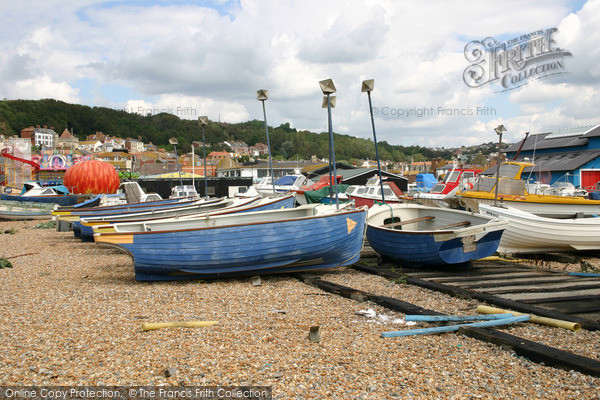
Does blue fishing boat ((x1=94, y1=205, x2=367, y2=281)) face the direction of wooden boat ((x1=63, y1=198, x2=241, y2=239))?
no

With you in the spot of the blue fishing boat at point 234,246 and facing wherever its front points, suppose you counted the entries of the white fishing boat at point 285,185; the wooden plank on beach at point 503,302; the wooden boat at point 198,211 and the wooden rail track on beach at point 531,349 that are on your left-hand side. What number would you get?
2

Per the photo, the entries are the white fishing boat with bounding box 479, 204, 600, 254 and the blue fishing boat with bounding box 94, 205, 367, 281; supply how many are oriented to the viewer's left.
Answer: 1

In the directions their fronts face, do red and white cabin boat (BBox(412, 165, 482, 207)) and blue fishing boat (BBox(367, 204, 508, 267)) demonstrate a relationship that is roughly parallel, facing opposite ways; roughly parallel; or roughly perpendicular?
roughly perpendicular

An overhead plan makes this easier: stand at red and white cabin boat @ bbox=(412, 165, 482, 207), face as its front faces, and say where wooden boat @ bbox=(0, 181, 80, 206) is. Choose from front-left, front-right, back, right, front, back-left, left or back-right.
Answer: front-right

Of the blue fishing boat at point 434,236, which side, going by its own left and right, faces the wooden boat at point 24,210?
front

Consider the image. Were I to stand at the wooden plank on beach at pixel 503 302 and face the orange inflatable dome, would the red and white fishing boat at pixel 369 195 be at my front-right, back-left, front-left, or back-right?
front-right

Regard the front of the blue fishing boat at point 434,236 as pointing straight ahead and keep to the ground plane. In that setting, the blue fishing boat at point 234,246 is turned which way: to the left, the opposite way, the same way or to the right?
to the right

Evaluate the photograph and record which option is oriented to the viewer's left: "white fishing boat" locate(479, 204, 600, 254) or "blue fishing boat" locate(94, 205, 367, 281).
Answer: the white fishing boat

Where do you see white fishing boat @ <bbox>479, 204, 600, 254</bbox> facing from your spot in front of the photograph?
facing to the left of the viewer

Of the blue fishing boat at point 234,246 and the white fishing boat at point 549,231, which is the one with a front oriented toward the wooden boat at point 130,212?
the white fishing boat

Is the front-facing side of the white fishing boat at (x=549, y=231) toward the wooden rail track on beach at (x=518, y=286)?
no

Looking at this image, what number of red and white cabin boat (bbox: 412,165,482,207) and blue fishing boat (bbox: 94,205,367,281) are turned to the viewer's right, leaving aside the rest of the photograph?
1

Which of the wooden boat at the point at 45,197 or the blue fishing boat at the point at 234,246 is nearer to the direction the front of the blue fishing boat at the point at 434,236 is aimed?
the wooden boat

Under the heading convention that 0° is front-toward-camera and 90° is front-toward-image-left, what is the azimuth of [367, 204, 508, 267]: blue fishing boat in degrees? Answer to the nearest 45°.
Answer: approximately 135°

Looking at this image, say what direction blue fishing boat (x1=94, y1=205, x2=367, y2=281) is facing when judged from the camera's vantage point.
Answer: facing to the right of the viewer

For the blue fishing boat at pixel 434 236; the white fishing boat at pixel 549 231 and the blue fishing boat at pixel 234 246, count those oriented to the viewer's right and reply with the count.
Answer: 1

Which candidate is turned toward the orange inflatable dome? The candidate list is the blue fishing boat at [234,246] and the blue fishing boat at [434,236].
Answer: the blue fishing boat at [434,236]
